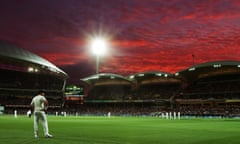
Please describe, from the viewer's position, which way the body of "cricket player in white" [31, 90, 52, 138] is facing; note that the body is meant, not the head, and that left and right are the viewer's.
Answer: facing away from the viewer and to the right of the viewer
